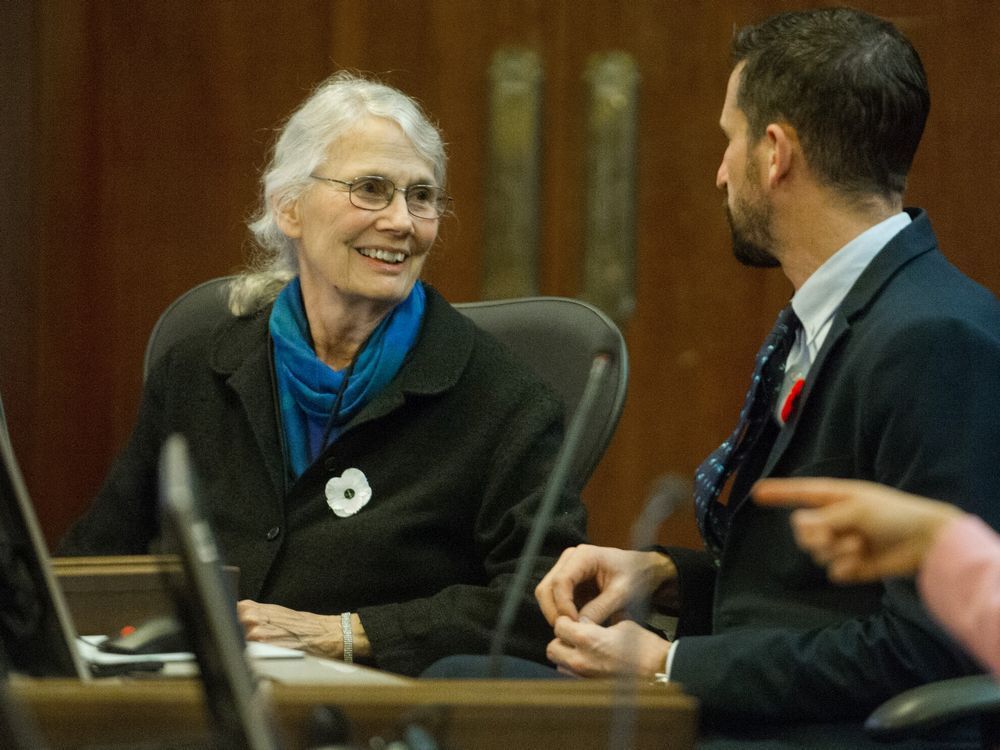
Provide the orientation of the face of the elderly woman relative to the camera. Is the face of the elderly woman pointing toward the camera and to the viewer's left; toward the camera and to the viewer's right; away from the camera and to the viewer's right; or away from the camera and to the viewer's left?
toward the camera and to the viewer's right

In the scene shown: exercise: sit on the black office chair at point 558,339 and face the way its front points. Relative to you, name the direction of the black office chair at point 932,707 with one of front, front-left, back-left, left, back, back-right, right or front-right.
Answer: front

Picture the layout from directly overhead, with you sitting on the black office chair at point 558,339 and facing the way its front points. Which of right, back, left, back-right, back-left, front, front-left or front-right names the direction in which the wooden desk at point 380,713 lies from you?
front

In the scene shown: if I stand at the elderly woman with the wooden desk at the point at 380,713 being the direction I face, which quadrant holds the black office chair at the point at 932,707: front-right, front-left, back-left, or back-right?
front-left

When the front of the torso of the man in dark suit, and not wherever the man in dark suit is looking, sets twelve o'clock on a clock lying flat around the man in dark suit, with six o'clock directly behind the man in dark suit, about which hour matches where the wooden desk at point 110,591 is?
The wooden desk is roughly at 11 o'clock from the man in dark suit.

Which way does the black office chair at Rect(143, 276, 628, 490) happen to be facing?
toward the camera

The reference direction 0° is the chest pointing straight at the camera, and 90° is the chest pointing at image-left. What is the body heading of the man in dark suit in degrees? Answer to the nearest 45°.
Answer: approximately 90°

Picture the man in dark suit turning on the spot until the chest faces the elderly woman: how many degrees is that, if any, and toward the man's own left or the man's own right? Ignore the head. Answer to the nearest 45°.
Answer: approximately 45° to the man's own right

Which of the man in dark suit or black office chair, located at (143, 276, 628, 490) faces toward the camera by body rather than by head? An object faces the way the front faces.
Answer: the black office chair

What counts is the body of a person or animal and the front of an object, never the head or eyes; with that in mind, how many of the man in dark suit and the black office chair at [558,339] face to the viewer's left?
1
